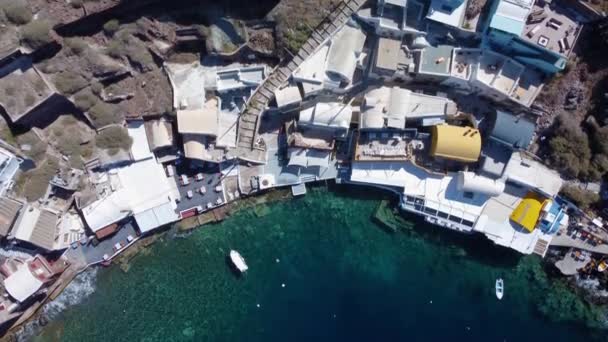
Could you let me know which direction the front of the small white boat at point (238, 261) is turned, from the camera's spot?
facing away from the viewer and to the left of the viewer

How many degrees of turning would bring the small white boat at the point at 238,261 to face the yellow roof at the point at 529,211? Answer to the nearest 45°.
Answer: approximately 135° to its right
